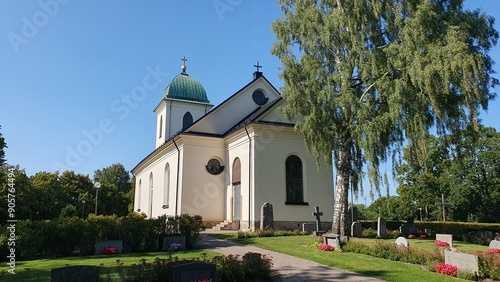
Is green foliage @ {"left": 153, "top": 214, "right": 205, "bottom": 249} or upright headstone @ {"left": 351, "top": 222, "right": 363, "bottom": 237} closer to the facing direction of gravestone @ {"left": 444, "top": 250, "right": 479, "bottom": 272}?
the green foliage

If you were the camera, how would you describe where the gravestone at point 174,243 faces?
facing the viewer

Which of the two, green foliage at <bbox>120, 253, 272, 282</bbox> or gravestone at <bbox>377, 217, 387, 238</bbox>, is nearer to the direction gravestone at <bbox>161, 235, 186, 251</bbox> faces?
the green foliage

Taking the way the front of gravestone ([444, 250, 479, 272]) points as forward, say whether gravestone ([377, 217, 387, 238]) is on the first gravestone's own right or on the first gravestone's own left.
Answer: on the first gravestone's own right

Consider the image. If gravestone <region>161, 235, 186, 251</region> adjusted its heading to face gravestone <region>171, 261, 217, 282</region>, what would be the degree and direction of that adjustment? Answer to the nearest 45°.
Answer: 0° — it already faces it

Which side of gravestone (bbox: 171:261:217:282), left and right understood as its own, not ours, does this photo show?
front

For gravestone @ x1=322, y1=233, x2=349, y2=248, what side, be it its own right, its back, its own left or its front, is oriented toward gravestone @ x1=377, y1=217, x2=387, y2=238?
back

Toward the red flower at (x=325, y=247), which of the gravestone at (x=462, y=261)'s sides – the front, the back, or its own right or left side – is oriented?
right

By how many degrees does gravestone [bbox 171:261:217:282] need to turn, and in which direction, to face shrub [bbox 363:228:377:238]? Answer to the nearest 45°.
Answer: approximately 135° to its left

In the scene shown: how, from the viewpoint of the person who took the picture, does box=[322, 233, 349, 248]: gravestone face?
facing the viewer and to the left of the viewer
